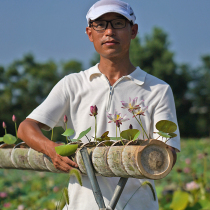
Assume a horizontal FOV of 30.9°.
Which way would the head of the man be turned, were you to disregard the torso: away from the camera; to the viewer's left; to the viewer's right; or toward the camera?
toward the camera

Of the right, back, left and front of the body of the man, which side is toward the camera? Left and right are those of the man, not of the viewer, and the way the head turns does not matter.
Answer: front
